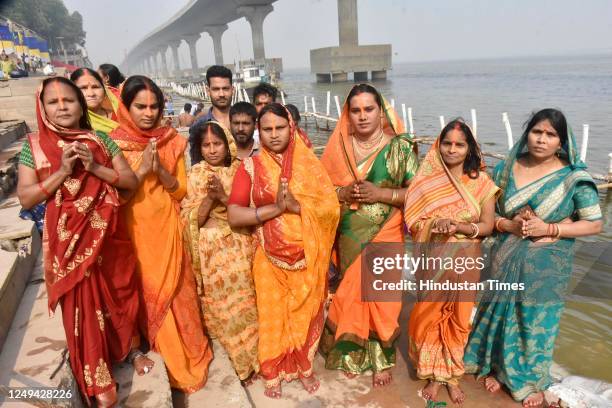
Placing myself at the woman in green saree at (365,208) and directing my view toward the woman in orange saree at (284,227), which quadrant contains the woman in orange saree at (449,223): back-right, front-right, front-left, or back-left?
back-left

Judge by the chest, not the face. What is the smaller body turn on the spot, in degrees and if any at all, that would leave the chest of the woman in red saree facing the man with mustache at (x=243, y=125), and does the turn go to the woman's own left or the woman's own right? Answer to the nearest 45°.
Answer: approximately 135° to the woman's own left

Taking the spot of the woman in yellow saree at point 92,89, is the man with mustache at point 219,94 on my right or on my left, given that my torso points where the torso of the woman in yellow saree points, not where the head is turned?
on my left

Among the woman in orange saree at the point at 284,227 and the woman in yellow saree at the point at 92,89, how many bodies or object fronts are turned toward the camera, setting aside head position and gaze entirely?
2
